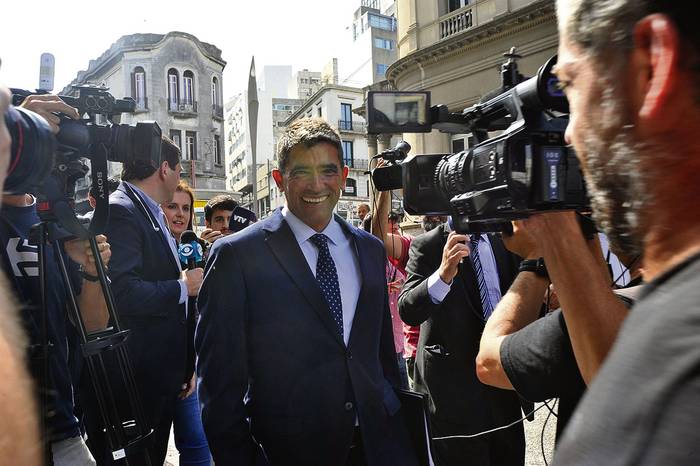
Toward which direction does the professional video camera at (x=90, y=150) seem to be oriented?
to the viewer's right

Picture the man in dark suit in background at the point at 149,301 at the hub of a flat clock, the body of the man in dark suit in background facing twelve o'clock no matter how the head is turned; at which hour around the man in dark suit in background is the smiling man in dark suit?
The smiling man in dark suit is roughly at 2 o'clock from the man in dark suit in background.

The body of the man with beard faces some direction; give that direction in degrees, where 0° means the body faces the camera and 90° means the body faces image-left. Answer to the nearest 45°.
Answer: approximately 90°
